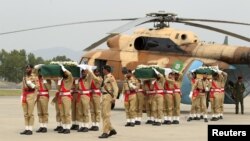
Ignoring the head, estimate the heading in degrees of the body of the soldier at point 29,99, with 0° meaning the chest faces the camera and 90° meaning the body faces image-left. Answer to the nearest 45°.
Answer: approximately 45°

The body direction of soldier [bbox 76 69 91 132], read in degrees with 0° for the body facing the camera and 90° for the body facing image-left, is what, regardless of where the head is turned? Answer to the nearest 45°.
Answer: approximately 45°
